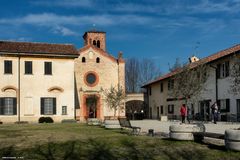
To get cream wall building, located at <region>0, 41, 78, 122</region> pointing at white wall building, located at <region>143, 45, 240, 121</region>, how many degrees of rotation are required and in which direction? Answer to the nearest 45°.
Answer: approximately 45° to its left

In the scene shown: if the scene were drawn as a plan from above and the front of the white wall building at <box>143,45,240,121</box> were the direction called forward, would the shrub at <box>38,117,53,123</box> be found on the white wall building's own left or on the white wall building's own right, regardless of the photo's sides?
on the white wall building's own right

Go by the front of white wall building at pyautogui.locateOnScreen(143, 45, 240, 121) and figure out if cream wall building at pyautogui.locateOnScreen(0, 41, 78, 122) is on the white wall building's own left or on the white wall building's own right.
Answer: on the white wall building's own right

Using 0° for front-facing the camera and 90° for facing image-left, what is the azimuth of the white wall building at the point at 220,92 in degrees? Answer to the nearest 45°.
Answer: approximately 45°
